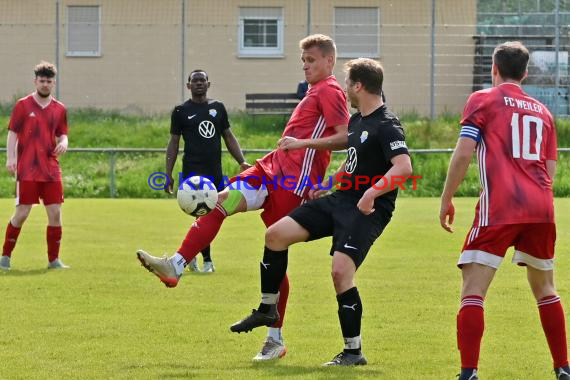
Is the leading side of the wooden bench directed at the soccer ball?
yes

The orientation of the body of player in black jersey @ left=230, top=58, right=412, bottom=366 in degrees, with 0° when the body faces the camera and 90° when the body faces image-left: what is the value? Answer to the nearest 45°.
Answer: approximately 45°

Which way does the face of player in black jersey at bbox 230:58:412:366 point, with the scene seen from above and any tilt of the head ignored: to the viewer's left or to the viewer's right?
to the viewer's left

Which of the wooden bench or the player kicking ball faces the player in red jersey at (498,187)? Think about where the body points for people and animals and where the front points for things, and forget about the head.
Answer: the wooden bench

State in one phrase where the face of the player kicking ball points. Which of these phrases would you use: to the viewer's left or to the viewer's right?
to the viewer's left

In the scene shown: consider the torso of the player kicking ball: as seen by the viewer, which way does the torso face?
to the viewer's left

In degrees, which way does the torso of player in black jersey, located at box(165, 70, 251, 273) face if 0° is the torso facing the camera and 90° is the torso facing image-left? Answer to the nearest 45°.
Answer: approximately 0°

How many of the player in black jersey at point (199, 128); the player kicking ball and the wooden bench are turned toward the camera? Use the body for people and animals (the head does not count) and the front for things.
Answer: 2

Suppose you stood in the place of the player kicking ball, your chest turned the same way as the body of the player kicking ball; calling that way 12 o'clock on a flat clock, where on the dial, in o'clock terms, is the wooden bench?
The wooden bench is roughly at 3 o'clock from the player kicking ball.

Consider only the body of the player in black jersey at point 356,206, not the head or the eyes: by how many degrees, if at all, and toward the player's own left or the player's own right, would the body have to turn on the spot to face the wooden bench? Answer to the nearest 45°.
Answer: approximately 135° to the player's own right

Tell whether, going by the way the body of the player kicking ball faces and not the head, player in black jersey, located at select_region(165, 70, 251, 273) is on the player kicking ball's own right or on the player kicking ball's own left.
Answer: on the player kicking ball's own right

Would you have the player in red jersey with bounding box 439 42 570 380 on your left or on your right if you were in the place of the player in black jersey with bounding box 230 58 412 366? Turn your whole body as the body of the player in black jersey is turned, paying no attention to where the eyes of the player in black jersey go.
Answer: on your left
